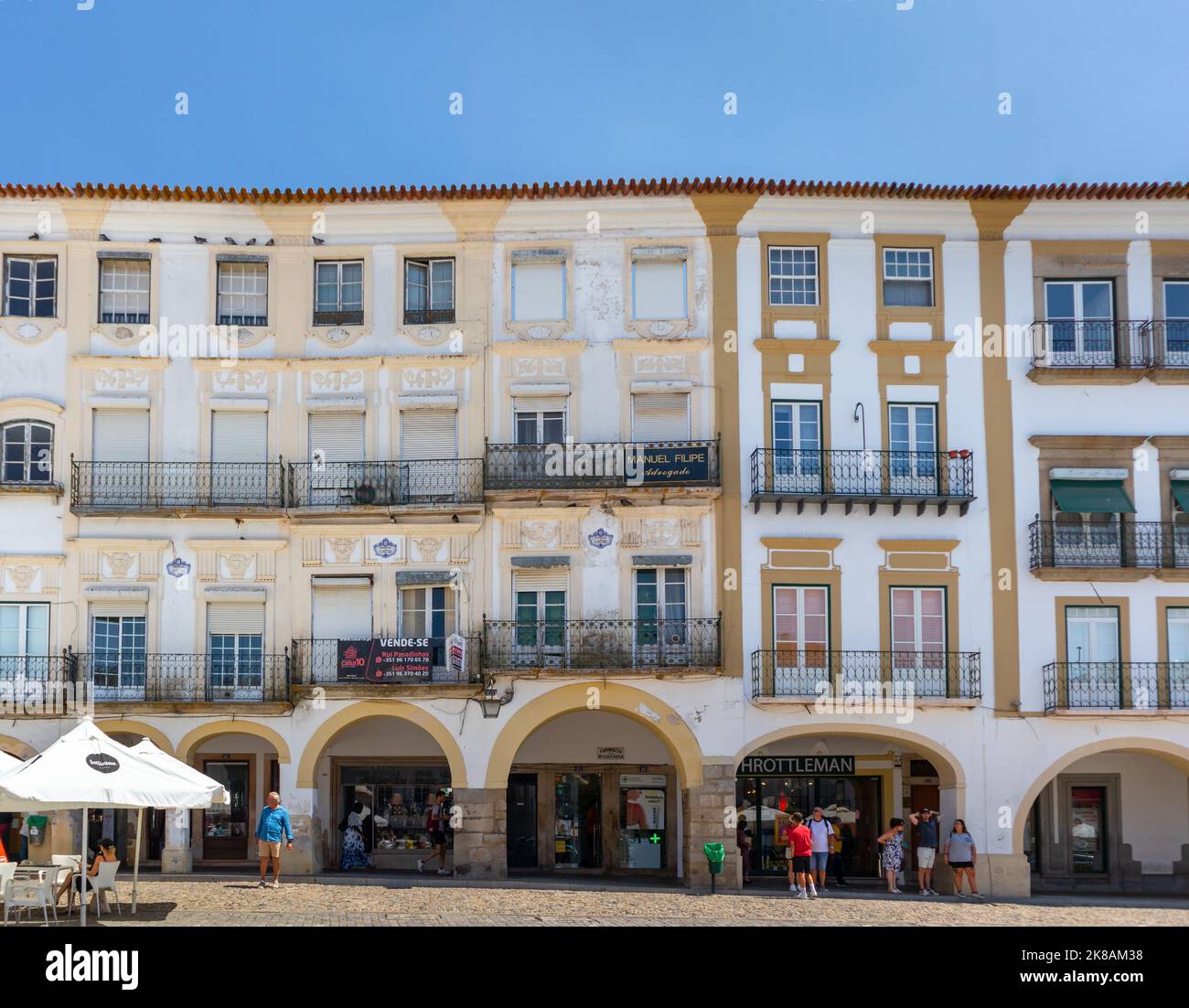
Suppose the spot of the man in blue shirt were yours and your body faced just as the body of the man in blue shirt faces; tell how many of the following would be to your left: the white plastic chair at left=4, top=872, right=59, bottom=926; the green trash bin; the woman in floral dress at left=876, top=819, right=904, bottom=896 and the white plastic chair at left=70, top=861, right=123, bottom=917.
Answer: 2

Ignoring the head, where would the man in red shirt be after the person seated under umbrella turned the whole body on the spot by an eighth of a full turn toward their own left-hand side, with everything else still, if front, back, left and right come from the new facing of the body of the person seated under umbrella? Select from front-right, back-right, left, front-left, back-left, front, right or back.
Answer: back-left

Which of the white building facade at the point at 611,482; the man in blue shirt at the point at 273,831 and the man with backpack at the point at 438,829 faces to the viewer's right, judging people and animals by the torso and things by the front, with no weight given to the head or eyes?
the man with backpack

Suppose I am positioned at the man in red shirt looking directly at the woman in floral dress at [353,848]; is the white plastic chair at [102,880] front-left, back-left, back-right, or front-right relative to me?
front-left

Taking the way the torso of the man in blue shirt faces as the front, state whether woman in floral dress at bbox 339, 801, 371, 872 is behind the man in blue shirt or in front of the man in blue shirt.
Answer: behind

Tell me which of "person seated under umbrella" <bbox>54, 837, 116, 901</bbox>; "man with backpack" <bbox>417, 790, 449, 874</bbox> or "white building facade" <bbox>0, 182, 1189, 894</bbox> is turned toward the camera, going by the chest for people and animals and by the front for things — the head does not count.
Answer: the white building facade

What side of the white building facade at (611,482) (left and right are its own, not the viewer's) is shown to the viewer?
front

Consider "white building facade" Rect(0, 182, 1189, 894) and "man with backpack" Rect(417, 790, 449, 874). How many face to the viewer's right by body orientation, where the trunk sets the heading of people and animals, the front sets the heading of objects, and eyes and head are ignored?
1

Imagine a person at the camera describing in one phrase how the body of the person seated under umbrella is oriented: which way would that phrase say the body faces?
to the viewer's left

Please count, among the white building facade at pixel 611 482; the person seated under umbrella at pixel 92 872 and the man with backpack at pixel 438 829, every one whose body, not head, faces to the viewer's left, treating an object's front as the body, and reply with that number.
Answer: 1

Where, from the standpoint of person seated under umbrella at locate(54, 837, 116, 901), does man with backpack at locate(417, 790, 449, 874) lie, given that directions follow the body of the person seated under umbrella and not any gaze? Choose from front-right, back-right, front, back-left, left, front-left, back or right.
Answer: back-right

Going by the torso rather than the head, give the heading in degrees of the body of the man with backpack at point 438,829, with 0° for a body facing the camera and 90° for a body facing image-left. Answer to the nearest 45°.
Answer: approximately 270°

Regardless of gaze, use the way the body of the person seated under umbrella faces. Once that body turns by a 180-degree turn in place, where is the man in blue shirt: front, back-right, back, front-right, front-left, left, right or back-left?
front-left

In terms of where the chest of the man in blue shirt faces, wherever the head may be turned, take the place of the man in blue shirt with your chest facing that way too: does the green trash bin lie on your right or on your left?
on your left

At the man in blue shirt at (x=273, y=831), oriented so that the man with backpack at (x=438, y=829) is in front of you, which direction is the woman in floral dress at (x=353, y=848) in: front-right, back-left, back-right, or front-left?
front-left
